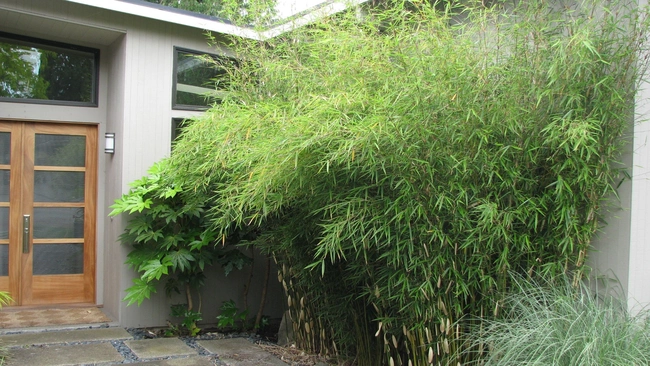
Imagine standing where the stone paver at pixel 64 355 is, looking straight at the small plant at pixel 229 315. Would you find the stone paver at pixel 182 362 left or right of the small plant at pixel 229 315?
right

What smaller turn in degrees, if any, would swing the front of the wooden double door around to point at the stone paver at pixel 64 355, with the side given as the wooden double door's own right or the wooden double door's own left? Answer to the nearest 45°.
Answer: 0° — it already faces it

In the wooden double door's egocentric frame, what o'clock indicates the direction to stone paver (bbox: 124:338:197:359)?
The stone paver is roughly at 11 o'clock from the wooden double door.

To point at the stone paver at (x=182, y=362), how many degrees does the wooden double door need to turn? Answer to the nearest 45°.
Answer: approximately 45° to its left

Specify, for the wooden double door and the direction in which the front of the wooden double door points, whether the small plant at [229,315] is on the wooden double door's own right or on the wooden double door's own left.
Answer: on the wooden double door's own left

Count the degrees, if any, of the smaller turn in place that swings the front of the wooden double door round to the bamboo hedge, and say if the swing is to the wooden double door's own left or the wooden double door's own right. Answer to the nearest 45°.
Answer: approximately 45° to the wooden double door's own left

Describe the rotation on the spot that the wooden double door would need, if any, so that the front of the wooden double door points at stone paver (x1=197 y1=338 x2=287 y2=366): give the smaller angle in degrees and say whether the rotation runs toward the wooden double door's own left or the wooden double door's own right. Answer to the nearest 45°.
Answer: approximately 45° to the wooden double door's own left

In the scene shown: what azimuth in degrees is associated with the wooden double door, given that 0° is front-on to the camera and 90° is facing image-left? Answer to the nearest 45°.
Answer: approximately 0°
